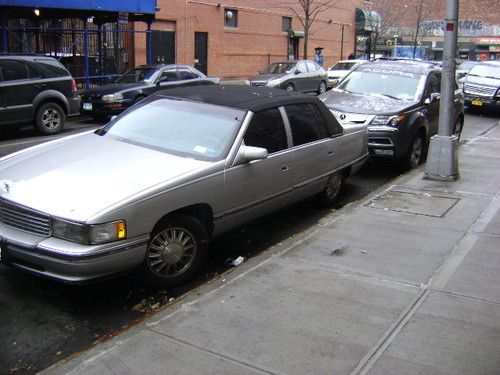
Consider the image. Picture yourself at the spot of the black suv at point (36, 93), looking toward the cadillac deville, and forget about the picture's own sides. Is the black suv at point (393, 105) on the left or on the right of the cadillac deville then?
left

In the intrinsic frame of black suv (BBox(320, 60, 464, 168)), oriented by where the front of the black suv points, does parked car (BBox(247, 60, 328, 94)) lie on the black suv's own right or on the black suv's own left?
on the black suv's own right

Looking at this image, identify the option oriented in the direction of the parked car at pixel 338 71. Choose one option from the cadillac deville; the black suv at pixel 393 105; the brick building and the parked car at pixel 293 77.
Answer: the brick building

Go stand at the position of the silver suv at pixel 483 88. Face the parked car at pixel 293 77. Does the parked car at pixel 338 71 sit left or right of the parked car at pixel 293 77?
right

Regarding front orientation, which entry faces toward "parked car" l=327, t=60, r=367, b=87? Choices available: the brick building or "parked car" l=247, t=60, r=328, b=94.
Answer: the brick building

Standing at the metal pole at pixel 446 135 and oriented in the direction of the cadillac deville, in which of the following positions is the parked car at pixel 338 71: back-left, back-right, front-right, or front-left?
back-right

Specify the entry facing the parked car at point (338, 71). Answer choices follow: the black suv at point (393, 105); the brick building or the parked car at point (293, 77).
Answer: the brick building

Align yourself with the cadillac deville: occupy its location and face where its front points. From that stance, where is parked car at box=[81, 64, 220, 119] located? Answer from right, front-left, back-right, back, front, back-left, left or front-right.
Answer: back-right

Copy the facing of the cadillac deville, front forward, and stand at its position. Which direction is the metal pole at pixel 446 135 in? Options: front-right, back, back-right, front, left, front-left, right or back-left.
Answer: back

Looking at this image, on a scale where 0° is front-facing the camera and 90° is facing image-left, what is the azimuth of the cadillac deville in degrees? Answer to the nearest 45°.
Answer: approximately 45°
